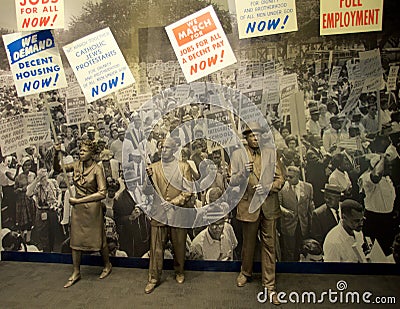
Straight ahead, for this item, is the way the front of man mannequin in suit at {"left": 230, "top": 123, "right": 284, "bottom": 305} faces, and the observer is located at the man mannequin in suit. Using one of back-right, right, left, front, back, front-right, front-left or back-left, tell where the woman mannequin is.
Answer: right

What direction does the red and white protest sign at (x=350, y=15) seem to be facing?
toward the camera

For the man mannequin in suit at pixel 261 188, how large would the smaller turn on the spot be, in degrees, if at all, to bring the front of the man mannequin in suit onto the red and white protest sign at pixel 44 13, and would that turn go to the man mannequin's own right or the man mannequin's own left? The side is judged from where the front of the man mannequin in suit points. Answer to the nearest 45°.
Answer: approximately 90° to the man mannequin's own right

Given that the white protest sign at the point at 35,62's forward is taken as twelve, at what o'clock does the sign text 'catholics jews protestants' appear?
The sign text 'catholics jews protestants' is roughly at 10 o'clock from the white protest sign.

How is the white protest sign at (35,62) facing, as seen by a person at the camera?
facing the viewer

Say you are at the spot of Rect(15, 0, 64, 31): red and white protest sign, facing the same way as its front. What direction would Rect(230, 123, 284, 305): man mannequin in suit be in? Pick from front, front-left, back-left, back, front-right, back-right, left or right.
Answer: front-left

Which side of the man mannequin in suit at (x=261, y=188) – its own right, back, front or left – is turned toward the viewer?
front

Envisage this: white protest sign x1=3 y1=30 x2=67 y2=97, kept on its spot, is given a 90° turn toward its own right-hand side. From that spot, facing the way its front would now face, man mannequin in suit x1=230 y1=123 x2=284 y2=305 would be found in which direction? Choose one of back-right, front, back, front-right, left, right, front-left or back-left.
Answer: back-left

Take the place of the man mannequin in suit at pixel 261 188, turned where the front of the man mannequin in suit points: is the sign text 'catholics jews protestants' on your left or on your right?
on your right

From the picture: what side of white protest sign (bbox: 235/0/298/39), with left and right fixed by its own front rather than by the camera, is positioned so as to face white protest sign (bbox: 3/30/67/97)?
right

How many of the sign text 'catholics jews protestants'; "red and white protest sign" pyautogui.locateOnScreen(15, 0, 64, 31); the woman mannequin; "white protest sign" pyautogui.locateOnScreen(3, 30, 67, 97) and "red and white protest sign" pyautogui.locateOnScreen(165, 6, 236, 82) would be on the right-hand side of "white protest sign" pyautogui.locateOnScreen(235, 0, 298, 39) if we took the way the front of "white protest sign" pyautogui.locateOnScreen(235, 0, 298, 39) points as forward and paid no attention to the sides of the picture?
5
